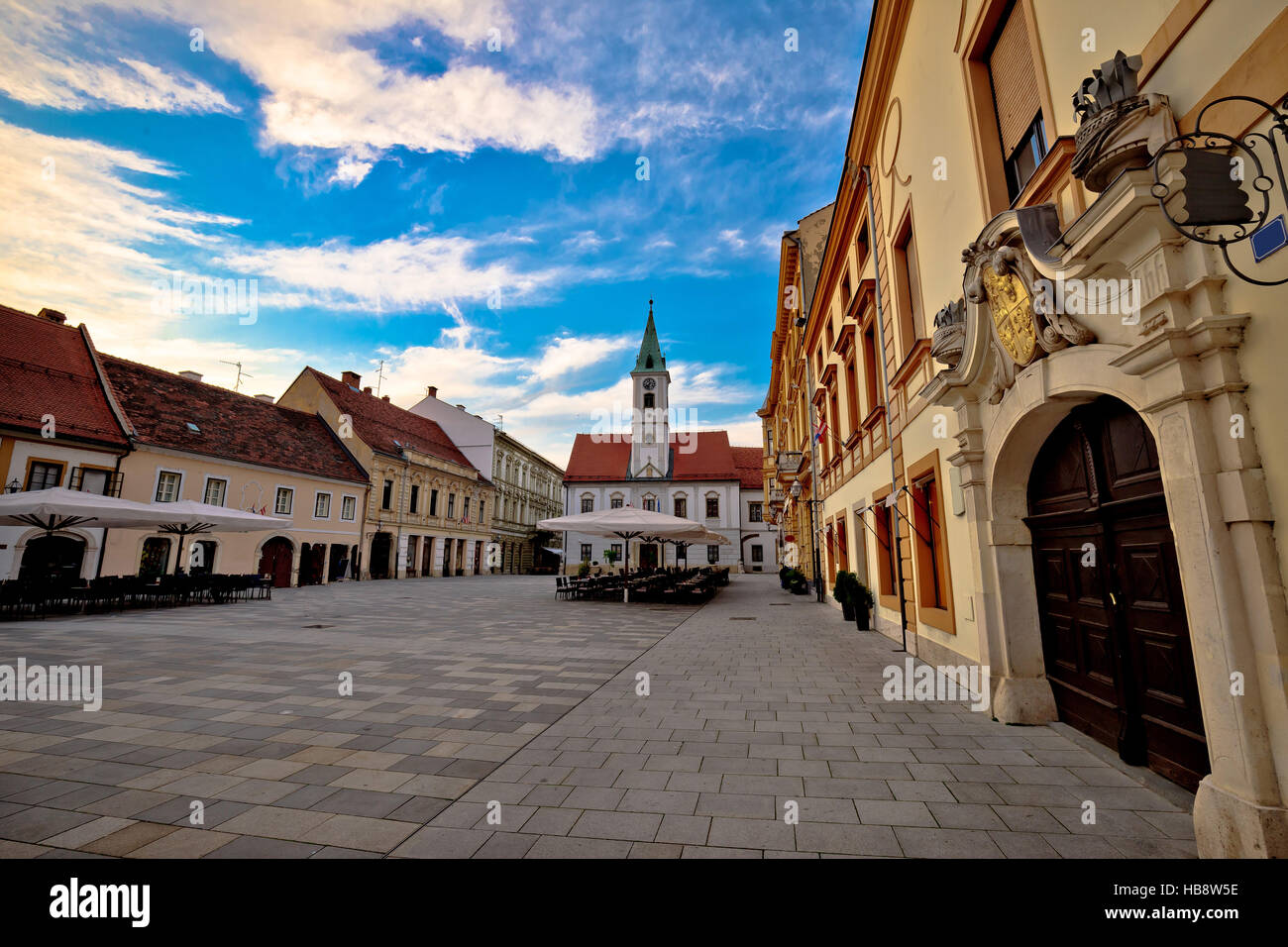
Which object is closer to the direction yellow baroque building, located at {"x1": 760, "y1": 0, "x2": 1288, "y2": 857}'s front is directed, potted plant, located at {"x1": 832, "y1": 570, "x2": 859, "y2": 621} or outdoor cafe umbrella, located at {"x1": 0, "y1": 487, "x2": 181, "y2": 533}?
the outdoor cafe umbrella

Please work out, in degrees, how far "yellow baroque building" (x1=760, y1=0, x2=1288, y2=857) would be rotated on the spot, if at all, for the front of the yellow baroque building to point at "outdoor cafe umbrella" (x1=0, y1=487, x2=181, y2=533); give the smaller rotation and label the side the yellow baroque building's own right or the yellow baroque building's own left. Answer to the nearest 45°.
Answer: approximately 45° to the yellow baroque building's own right

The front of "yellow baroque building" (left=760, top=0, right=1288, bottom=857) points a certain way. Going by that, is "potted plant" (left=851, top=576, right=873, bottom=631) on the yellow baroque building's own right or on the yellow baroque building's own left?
on the yellow baroque building's own right

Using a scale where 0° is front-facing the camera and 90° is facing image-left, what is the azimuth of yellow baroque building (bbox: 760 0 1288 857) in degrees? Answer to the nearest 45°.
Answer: approximately 45°

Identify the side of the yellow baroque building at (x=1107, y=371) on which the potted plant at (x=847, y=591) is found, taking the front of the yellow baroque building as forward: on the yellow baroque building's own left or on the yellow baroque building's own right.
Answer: on the yellow baroque building's own right

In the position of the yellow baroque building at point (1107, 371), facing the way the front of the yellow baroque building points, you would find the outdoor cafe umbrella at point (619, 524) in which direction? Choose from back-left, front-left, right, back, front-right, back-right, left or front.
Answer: right

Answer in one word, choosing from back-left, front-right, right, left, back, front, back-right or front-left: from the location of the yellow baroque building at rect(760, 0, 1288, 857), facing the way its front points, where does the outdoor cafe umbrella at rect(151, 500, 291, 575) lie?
front-right
